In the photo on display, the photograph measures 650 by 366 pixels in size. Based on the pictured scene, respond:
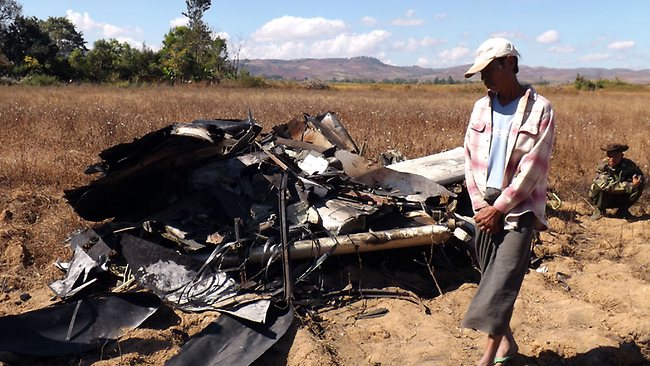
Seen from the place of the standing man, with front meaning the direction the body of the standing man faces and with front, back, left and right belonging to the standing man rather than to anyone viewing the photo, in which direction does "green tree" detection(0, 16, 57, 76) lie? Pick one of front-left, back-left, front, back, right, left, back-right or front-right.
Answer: right

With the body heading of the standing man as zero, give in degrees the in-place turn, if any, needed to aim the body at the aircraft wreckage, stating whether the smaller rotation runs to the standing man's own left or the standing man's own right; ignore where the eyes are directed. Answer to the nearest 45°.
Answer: approximately 90° to the standing man's own right

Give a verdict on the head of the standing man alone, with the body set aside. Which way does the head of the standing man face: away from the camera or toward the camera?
toward the camera

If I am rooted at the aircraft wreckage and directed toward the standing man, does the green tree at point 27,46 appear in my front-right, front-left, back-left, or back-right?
back-left

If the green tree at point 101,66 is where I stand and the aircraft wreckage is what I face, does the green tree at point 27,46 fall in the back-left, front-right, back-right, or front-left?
back-right

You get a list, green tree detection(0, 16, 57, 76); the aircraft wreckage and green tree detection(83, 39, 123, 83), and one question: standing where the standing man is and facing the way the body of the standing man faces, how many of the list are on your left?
0

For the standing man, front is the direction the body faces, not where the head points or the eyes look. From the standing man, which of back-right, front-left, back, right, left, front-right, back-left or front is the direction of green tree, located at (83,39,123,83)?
right

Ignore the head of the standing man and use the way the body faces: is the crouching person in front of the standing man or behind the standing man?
behind

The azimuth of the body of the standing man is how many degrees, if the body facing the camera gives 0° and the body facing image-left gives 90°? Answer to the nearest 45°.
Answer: approximately 45°

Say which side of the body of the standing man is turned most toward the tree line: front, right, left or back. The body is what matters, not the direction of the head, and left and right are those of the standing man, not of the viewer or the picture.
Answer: right
